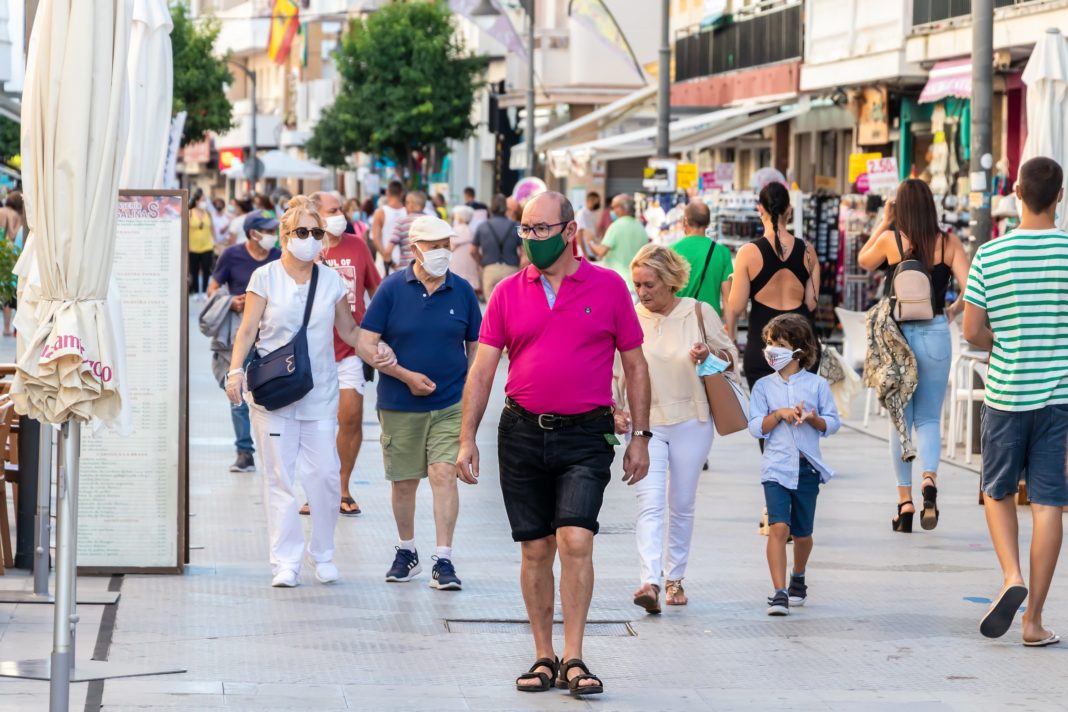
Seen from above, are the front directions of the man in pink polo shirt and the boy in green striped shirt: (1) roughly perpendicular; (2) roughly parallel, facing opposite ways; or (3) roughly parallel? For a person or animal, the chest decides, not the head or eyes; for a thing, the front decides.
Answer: roughly parallel, facing opposite ways

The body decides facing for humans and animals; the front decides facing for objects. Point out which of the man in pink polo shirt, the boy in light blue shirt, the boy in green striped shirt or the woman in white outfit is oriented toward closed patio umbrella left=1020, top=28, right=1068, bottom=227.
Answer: the boy in green striped shirt

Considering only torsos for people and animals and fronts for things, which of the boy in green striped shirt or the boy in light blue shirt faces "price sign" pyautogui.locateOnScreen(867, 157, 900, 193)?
the boy in green striped shirt

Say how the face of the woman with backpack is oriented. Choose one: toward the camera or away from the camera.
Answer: away from the camera

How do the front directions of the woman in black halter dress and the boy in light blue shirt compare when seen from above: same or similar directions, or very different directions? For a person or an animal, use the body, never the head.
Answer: very different directions

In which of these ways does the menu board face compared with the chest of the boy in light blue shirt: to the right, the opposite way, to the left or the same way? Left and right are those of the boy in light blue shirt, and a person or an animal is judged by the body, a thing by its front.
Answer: the same way

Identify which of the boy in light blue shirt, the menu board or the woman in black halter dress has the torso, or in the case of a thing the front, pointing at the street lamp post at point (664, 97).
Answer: the woman in black halter dress

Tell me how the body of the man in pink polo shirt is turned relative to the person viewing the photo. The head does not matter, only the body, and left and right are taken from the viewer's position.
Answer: facing the viewer

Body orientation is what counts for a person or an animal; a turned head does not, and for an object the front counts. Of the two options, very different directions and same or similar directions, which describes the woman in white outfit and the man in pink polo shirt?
same or similar directions

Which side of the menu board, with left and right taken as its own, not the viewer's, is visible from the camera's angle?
front

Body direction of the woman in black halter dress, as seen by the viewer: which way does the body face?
away from the camera

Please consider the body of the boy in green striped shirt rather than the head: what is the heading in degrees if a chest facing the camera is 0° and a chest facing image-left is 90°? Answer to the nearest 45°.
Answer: approximately 180°

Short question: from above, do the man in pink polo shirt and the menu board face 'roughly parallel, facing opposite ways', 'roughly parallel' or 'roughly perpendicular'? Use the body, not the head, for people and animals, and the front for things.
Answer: roughly parallel

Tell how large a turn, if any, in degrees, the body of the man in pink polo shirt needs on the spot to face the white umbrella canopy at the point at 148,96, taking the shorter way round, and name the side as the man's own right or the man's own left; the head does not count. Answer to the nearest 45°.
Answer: approximately 135° to the man's own right

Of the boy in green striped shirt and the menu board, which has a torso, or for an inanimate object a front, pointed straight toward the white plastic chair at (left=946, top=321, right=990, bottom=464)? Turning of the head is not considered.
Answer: the boy in green striped shirt

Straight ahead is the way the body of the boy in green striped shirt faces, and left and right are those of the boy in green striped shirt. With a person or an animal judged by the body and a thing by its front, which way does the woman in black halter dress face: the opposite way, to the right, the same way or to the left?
the same way

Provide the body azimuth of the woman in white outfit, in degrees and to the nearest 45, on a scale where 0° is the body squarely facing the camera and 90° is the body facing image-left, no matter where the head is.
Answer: approximately 0°
